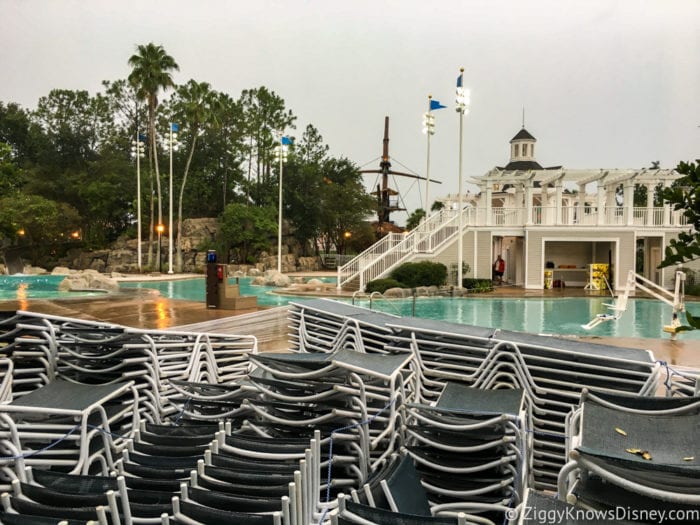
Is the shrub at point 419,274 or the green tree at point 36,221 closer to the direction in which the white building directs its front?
the shrub

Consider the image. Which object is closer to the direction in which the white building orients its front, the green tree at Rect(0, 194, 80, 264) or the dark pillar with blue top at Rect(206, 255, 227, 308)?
the dark pillar with blue top

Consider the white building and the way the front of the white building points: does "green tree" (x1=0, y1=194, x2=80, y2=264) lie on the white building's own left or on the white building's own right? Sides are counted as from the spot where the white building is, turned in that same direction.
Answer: on the white building's own right

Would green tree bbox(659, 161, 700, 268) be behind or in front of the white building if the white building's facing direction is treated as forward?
in front

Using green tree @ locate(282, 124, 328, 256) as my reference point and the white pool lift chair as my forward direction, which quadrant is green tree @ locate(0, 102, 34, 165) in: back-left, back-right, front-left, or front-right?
back-right

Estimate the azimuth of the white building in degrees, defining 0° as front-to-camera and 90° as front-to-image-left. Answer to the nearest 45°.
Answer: approximately 0°
